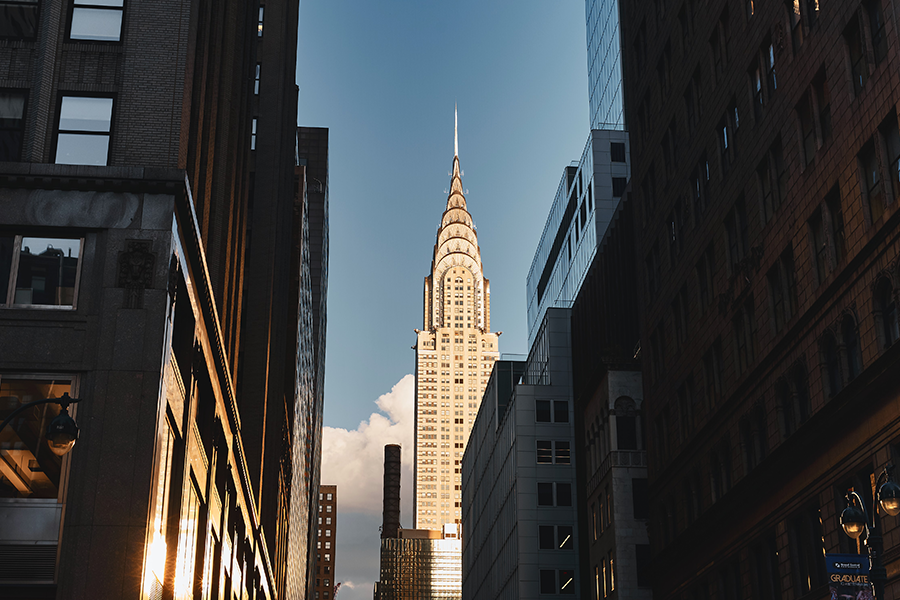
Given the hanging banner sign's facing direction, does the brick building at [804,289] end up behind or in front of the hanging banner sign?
behind

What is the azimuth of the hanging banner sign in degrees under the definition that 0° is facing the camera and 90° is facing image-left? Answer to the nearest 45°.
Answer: approximately 0°

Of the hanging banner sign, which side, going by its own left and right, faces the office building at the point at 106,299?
right
